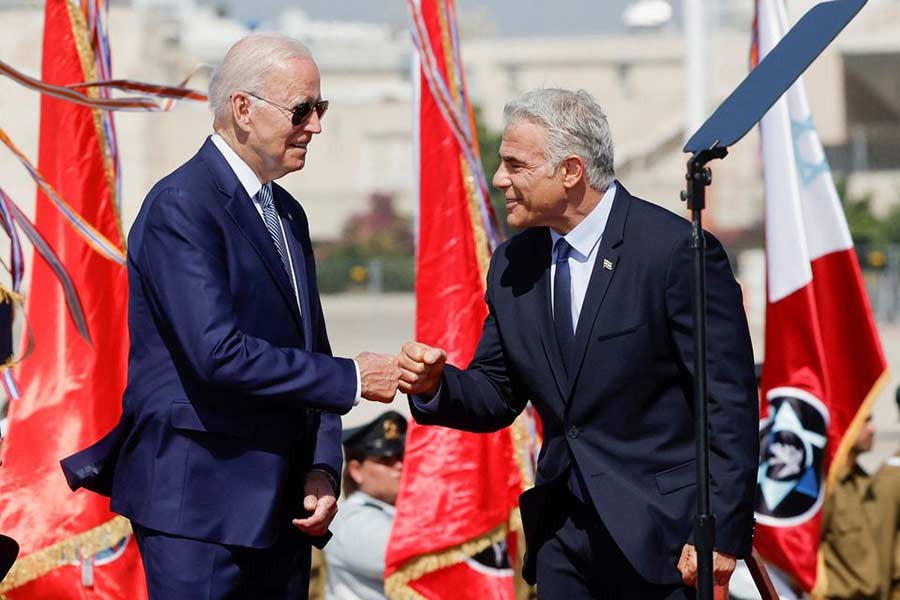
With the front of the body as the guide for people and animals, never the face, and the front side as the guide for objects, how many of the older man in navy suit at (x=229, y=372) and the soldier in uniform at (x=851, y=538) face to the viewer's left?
0

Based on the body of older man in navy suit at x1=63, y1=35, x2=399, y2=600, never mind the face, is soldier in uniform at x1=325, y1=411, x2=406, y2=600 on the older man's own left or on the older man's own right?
on the older man's own left

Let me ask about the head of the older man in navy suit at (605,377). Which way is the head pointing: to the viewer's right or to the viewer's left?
to the viewer's left

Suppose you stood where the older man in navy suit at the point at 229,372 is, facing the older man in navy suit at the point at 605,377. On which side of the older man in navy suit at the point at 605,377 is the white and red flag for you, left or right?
left

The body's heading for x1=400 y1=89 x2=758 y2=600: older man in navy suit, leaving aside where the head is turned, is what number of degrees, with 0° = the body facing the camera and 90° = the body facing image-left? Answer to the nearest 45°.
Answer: approximately 45°

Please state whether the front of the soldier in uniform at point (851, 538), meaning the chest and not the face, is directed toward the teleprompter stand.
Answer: no

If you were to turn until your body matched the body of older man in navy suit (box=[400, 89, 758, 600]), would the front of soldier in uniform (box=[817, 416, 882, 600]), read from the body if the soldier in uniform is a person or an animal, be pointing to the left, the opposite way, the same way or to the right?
to the left

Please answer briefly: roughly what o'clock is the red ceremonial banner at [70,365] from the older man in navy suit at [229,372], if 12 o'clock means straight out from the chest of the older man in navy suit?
The red ceremonial banner is roughly at 7 o'clock from the older man in navy suit.

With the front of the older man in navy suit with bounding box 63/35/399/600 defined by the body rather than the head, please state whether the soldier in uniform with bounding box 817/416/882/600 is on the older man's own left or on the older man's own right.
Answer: on the older man's own left

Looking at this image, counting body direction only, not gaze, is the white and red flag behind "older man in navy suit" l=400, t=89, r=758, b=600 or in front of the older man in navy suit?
behind

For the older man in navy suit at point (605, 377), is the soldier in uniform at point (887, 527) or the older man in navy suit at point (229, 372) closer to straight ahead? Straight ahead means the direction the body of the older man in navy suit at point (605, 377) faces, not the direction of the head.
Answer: the older man in navy suit

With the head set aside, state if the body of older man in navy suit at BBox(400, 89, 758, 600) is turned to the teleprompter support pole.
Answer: no

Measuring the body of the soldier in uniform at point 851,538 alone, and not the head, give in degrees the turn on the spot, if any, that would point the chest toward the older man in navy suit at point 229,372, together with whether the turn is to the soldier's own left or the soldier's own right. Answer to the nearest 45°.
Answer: approximately 90° to the soldier's own right

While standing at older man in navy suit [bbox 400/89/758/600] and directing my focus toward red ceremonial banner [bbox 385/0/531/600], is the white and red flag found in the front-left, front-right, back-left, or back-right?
front-right

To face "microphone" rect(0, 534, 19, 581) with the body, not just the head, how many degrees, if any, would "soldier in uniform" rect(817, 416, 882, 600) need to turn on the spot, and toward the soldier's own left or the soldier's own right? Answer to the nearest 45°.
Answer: approximately 90° to the soldier's own right
